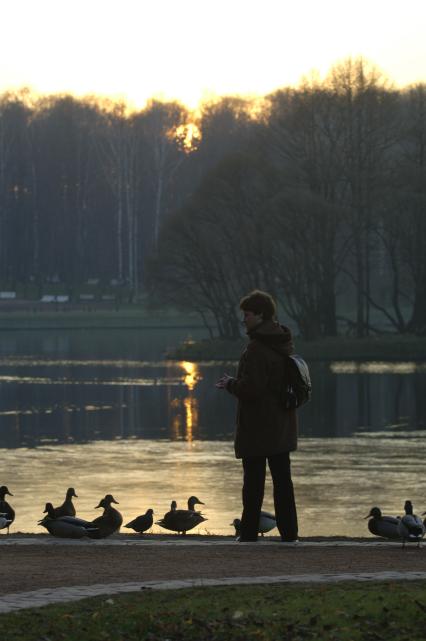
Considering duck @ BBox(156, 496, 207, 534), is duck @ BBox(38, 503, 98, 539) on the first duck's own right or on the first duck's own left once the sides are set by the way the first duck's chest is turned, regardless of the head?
on the first duck's own right

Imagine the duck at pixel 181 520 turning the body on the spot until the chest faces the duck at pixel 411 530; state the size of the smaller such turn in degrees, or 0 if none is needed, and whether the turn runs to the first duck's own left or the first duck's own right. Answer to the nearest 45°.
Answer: approximately 45° to the first duck's own right

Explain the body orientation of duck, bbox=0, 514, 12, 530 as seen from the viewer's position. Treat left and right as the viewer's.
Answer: facing to the left of the viewer

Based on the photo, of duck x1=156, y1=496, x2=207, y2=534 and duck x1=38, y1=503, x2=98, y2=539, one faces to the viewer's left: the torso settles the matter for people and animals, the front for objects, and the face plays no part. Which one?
duck x1=38, y1=503, x2=98, y2=539

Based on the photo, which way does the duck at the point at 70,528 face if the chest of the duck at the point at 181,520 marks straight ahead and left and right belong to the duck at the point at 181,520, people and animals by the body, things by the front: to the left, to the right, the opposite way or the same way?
the opposite way

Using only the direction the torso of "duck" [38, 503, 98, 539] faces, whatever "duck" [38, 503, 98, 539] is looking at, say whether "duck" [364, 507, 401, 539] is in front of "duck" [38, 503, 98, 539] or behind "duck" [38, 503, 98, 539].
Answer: behind

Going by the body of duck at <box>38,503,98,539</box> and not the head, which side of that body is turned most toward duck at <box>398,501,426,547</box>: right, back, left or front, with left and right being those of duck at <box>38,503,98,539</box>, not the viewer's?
back

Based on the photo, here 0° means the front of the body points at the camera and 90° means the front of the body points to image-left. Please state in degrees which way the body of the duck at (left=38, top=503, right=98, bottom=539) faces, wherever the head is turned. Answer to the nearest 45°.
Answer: approximately 90°

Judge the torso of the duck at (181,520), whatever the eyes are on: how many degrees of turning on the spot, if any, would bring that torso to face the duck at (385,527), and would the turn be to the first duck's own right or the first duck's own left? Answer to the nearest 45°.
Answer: approximately 45° to the first duck's own right

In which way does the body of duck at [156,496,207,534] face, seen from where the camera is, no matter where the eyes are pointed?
to the viewer's right
